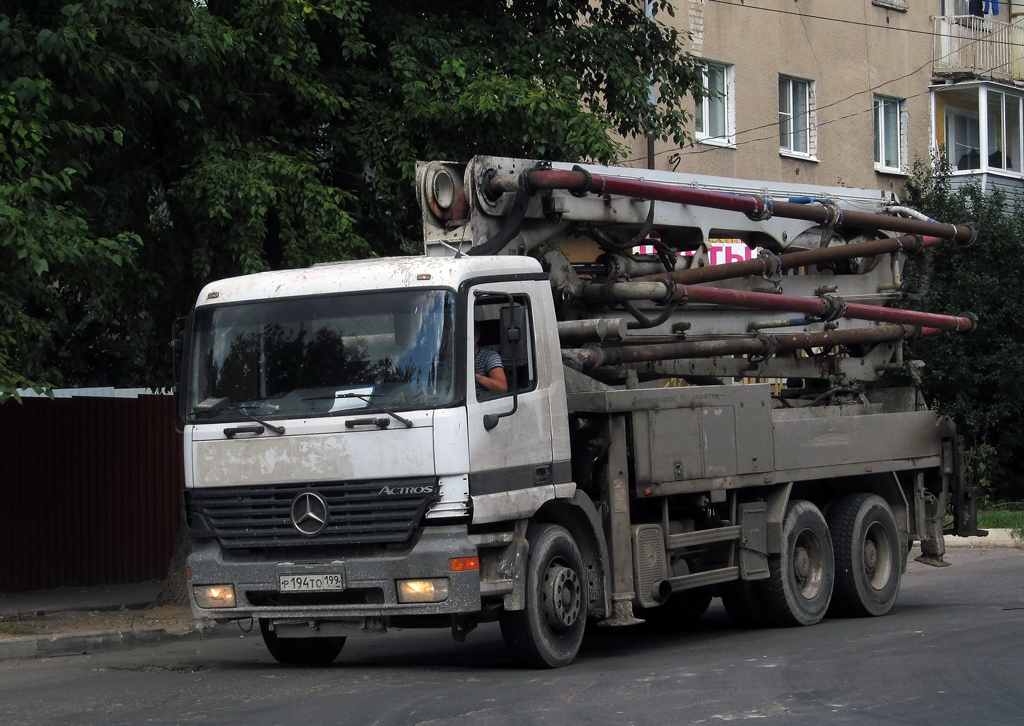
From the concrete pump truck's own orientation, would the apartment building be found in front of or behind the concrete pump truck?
behind

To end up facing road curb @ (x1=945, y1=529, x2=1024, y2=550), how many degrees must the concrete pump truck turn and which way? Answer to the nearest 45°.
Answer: approximately 180°

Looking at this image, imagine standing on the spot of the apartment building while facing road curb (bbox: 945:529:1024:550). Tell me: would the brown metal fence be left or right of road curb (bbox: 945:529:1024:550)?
right

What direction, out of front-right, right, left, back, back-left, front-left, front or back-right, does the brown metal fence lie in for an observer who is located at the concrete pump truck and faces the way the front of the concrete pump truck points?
right

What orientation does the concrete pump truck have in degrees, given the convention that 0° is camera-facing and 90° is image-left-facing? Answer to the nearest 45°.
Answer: approximately 45°

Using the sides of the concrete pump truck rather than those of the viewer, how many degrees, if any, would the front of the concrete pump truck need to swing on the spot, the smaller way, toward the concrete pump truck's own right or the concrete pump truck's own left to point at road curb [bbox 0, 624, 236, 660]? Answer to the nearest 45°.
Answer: approximately 90° to the concrete pump truck's own right

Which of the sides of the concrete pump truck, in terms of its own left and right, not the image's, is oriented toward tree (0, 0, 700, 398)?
right
